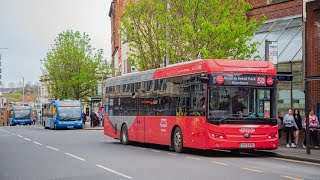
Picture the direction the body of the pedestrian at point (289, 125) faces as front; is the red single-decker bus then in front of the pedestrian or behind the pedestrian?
in front

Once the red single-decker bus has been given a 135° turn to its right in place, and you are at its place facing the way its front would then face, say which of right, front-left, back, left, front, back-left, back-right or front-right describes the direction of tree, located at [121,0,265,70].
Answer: right

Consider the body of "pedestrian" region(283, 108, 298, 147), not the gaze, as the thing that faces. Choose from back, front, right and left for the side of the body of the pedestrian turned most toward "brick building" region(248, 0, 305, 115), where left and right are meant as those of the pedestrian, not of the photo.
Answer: back

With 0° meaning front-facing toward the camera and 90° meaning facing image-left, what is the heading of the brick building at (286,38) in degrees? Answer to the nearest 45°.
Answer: approximately 45°

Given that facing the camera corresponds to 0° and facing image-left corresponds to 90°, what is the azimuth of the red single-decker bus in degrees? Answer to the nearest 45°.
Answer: approximately 315°

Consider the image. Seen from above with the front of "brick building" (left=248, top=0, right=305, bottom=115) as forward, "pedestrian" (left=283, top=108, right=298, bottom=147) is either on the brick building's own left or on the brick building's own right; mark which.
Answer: on the brick building's own left

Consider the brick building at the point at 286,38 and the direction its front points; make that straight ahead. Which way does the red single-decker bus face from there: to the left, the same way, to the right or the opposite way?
to the left

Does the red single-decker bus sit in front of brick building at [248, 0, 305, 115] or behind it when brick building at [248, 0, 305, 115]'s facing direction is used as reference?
in front
